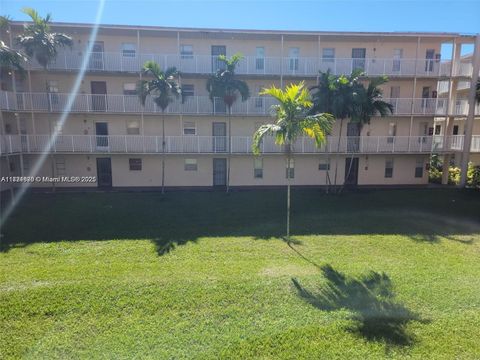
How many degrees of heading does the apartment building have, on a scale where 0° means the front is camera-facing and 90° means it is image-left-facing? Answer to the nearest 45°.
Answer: approximately 0°

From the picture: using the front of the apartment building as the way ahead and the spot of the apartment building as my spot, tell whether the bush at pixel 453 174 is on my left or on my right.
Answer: on my left

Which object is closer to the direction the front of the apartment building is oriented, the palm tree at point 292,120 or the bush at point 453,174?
the palm tree

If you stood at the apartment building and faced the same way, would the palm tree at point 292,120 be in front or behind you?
in front

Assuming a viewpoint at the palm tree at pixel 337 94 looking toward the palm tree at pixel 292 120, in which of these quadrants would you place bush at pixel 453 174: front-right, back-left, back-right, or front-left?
back-left
